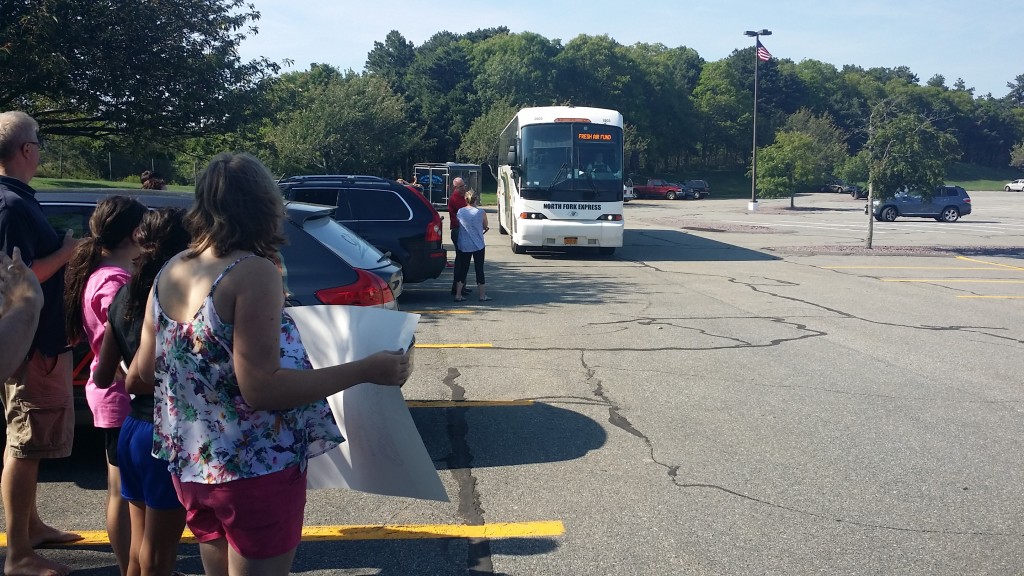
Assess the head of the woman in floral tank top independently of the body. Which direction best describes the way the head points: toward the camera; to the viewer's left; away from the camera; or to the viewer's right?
away from the camera

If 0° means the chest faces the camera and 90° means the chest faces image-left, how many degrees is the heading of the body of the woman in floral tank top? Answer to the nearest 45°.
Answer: approximately 225°

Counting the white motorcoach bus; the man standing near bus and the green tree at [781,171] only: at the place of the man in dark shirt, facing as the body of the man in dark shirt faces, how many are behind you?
0

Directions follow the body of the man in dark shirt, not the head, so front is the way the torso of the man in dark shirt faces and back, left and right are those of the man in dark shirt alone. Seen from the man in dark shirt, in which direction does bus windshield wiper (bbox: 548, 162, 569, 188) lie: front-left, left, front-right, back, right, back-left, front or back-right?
front-left

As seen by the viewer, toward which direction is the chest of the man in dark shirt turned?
to the viewer's right

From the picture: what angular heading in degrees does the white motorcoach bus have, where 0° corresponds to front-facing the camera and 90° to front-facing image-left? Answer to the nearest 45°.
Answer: approximately 0°

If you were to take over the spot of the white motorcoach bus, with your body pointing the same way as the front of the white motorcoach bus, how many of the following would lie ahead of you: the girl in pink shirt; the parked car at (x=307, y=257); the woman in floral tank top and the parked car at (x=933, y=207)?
3

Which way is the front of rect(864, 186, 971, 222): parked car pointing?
to the viewer's left

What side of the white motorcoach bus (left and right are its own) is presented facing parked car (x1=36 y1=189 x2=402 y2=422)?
front

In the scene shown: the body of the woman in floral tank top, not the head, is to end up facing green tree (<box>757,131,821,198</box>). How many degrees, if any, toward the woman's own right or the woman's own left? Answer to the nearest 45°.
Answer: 0° — they already face it

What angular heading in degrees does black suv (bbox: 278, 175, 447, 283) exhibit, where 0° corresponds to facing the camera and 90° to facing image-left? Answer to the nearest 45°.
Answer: approximately 90°

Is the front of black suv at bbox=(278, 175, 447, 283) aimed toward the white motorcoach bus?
no

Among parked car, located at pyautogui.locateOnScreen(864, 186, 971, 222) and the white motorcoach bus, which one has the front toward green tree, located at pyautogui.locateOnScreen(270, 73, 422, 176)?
the parked car

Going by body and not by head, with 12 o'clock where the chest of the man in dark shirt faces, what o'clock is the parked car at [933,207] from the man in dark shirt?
The parked car is roughly at 11 o'clock from the man in dark shirt.

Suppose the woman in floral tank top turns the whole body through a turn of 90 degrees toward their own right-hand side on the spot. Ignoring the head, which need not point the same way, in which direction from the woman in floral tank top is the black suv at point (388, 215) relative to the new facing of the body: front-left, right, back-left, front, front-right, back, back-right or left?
back-left

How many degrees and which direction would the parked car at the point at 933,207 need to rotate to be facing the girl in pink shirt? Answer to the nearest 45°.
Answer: approximately 90° to its left

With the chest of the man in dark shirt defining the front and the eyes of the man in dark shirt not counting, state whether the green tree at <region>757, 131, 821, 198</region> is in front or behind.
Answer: in front
